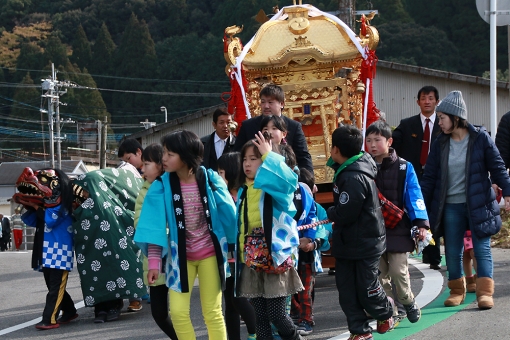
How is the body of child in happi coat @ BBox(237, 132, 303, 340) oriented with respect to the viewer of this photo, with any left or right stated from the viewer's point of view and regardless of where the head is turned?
facing the viewer and to the left of the viewer

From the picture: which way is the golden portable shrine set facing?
toward the camera

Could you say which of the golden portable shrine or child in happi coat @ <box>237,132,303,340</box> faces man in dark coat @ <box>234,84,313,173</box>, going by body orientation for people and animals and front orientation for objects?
the golden portable shrine

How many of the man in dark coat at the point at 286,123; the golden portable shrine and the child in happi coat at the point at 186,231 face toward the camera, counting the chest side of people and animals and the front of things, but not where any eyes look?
3

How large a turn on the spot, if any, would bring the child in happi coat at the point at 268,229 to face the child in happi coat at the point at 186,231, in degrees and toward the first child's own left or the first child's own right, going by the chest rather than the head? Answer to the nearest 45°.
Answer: approximately 45° to the first child's own right

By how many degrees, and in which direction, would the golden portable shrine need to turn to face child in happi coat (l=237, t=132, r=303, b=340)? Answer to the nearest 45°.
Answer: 0° — it already faces them

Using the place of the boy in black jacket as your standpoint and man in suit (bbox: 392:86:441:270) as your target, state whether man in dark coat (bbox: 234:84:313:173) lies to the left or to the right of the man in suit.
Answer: left

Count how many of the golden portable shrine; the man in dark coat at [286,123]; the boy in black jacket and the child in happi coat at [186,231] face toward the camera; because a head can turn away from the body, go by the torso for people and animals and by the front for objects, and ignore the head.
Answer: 3

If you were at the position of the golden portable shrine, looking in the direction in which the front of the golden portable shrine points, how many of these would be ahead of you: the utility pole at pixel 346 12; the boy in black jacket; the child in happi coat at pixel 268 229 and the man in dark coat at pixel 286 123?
3

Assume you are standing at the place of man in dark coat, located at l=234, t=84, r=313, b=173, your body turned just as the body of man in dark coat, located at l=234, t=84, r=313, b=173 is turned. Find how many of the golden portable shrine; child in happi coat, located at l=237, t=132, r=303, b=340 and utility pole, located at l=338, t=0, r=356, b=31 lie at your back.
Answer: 2

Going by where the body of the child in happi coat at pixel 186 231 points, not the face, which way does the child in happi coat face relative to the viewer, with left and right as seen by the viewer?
facing the viewer

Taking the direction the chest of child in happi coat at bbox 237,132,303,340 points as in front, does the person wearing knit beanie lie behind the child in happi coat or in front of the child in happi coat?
behind
